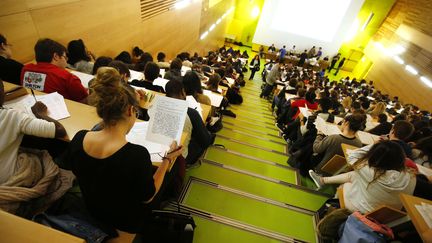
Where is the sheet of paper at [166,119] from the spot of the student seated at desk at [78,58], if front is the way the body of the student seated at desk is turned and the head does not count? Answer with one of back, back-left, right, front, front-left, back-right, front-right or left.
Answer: back-right

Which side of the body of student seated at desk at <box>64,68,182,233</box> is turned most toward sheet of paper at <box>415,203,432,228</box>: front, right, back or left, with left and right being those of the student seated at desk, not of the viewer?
right

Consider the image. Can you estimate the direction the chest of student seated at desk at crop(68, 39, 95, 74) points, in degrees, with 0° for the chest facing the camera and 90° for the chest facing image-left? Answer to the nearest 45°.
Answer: approximately 225°

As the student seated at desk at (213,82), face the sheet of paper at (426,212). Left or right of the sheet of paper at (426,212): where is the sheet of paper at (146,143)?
right

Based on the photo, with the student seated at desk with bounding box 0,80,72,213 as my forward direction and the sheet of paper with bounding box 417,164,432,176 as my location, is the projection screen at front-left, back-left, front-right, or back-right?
back-right

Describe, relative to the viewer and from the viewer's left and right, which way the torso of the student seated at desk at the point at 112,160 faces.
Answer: facing away from the viewer and to the right of the viewer

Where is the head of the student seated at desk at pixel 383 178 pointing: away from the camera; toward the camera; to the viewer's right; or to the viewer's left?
away from the camera

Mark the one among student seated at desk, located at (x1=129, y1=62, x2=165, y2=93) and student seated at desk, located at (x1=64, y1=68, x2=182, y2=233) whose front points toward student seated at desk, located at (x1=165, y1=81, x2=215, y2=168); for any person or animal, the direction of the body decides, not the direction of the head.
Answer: student seated at desk, located at (x1=64, y1=68, x2=182, y2=233)

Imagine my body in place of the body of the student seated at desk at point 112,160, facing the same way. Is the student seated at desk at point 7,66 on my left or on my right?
on my left

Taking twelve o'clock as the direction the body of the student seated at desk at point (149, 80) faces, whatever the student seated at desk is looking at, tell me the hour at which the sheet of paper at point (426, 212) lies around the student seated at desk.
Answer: The sheet of paper is roughly at 3 o'clock from the student seated at desk.

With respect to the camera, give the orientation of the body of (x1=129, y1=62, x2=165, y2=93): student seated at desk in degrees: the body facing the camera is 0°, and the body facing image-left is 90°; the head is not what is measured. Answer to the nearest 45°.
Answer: approximately 225°

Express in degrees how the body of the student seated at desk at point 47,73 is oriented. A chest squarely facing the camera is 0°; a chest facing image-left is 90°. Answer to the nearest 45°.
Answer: approximately 225°
